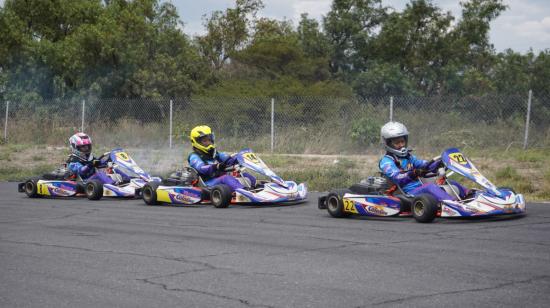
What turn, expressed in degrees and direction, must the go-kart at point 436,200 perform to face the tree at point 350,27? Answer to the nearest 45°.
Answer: approximately 135° to its left

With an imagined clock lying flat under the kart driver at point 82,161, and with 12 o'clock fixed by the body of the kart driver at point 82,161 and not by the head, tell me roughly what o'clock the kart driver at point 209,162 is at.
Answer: the kart driver at point 209,162 is roughly at 12 o'clock from the kart driver at point 82,161.

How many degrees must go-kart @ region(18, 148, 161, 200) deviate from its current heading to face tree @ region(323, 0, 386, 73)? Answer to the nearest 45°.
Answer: approximately 90° to its left

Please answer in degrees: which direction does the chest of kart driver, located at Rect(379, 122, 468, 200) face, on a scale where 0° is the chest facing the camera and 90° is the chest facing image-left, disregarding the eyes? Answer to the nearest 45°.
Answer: approximately 315°

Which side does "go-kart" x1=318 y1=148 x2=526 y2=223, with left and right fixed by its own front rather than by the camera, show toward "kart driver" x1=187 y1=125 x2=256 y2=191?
back

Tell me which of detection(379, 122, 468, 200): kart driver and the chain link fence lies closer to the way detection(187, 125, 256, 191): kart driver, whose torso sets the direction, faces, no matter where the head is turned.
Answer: the kart driver

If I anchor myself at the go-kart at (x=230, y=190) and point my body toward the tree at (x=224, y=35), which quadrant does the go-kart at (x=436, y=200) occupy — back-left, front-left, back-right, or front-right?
back-right
